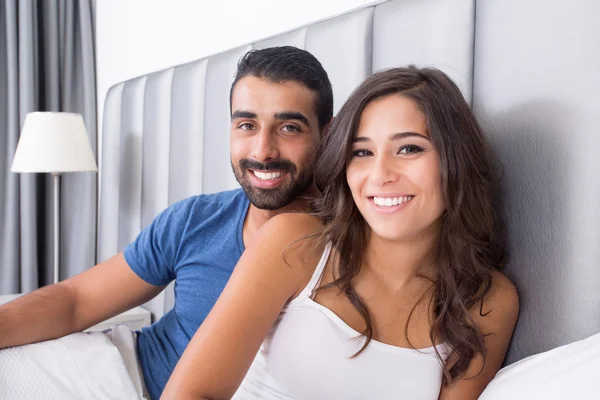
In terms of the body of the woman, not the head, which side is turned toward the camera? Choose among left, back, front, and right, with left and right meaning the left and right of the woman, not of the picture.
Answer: front

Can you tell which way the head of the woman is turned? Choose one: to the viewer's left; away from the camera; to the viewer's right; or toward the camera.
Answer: toward the camera

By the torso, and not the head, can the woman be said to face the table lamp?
no
